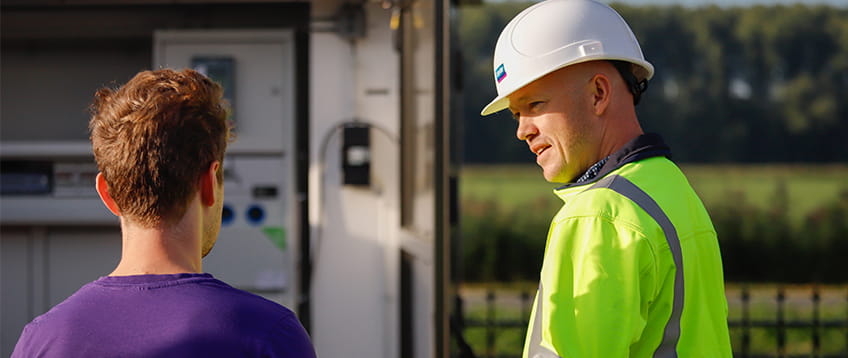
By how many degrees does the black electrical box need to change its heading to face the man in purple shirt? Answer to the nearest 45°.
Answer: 0° — it already faces them

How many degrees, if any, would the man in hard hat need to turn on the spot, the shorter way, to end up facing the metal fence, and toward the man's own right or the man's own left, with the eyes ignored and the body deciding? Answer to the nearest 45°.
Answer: approximately 90° to the man's own right

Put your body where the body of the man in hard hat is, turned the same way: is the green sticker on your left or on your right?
on your right

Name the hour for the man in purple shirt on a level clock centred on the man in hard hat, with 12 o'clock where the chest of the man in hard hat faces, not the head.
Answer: The man in purple shirt is roughly at 11 o'clock from the man in hard hat.

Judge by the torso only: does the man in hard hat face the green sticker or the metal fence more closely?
the green sticker

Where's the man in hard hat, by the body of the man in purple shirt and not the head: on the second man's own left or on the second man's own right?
on the second man's own right

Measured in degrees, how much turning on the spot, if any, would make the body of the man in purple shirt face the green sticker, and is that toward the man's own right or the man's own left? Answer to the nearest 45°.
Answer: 0° — they already face it

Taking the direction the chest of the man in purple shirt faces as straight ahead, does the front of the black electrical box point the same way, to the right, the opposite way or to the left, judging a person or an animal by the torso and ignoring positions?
the opposite way

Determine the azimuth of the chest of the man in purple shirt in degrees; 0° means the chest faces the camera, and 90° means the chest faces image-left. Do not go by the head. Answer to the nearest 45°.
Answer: approximately 180°

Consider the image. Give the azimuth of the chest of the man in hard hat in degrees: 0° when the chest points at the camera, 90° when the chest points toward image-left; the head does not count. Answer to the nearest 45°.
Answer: approximately 90°

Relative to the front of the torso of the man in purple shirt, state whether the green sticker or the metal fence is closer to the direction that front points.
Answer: the green sticker

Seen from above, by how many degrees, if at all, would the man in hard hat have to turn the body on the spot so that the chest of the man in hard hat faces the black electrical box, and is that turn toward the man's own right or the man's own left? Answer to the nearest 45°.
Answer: approximately 45° to the man's own right
